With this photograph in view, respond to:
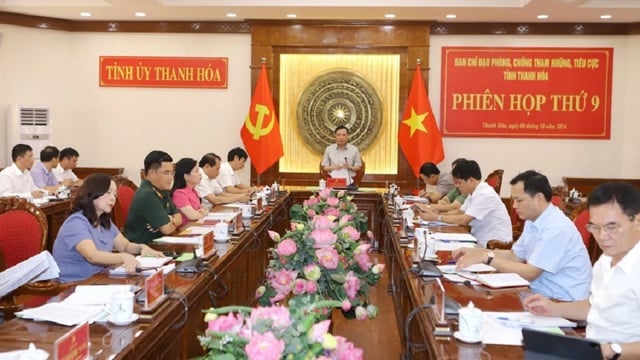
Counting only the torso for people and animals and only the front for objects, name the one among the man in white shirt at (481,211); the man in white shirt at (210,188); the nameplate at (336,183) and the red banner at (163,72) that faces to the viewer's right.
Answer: the man in white shirt at (210,188)

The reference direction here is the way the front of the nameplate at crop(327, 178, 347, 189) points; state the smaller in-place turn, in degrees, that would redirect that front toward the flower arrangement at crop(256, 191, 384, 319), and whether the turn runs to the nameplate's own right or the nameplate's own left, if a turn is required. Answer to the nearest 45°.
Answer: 0° — it already faces it

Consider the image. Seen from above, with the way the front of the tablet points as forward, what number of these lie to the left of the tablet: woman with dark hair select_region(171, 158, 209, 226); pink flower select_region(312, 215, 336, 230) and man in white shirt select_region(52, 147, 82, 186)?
3

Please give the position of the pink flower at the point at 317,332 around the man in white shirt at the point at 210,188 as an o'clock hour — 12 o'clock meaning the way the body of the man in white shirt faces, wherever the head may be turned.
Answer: The pink flower is roughly at 3 o'clock from the man in white shirt.

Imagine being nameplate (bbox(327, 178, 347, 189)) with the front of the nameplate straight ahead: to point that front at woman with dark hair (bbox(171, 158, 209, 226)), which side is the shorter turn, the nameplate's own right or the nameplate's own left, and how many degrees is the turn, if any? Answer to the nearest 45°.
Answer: approximately 45° to the nameplate's own right

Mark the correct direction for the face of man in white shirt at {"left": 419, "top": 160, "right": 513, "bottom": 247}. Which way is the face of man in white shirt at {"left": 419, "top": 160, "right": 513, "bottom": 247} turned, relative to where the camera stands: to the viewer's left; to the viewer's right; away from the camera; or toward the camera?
to the viewer's left

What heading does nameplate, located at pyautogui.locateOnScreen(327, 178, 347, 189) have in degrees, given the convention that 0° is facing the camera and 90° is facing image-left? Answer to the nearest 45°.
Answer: approximately 0°

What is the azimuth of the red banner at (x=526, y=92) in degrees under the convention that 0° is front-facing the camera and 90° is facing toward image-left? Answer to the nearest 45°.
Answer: approximately 0°

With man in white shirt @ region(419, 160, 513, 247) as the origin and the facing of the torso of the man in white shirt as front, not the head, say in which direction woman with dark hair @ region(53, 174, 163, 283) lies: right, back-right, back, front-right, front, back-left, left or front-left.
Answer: front-left

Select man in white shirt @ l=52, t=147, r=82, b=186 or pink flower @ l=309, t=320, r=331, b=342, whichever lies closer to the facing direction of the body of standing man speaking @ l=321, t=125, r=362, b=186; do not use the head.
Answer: the pink flower

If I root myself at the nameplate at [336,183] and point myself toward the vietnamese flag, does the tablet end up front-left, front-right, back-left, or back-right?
back-right
